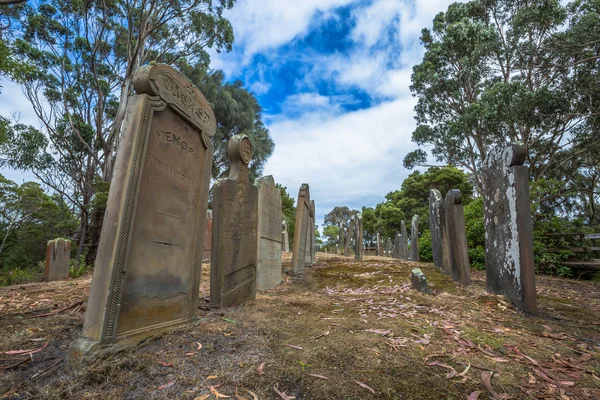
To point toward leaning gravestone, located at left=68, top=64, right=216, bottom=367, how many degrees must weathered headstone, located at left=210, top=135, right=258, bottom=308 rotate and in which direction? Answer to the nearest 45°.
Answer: approximately 90° to its right

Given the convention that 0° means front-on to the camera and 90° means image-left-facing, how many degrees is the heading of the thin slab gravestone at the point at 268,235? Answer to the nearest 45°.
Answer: approximately 315°
